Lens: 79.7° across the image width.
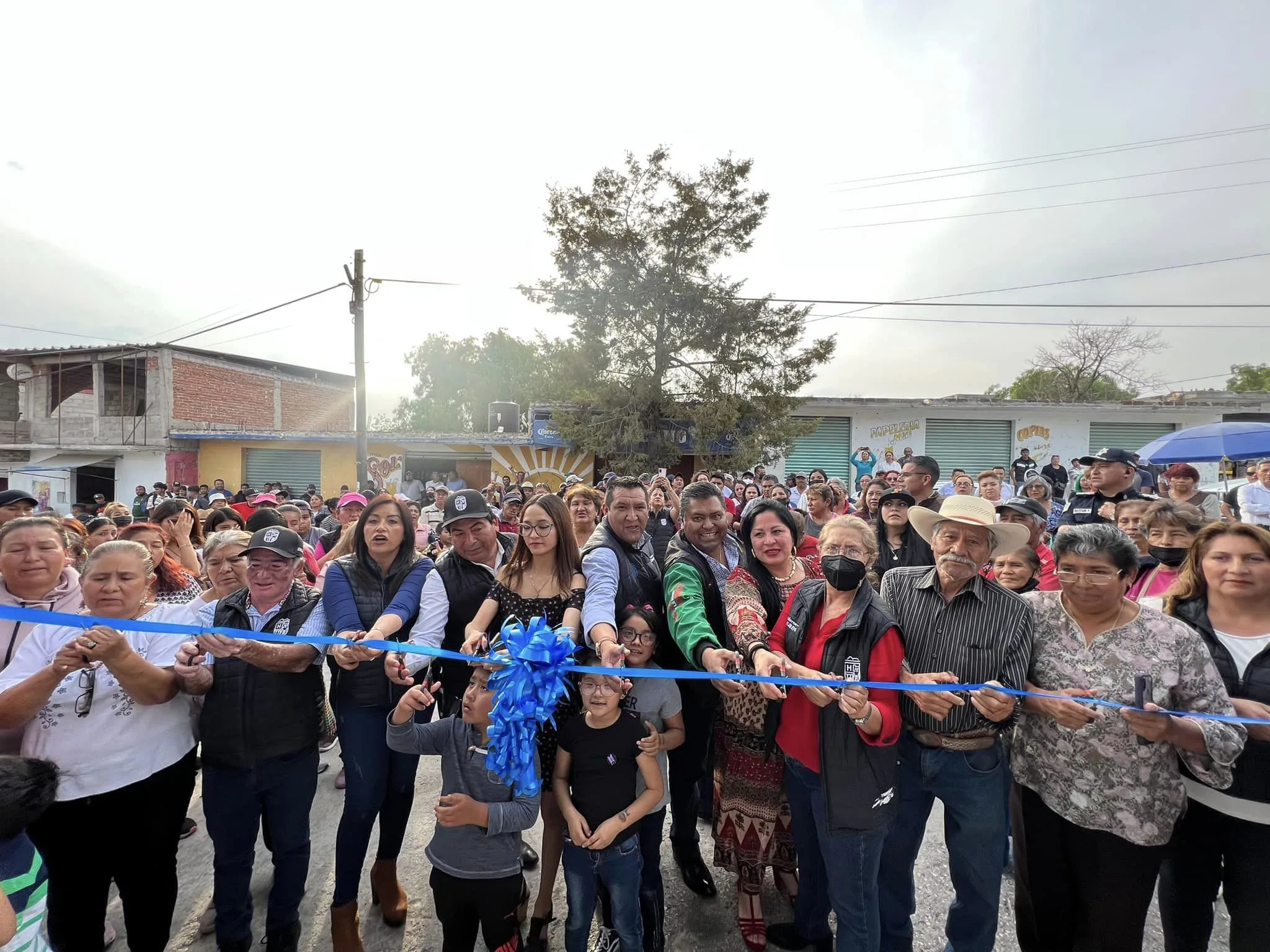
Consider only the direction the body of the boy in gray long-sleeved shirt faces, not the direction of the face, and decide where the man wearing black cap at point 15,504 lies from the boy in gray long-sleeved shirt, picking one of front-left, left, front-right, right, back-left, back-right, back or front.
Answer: back-right

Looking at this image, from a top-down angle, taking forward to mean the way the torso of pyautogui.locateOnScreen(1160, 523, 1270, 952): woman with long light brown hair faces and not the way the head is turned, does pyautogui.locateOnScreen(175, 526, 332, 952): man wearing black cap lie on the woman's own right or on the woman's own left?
on the woman's own right

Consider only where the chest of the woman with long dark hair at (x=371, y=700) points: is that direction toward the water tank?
no

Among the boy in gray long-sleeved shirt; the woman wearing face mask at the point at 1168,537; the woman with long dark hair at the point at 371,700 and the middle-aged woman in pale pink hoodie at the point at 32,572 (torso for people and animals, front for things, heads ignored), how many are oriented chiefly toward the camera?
4

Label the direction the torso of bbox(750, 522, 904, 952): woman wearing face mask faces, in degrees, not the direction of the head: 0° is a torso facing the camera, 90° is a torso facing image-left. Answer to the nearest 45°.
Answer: approximately 45°

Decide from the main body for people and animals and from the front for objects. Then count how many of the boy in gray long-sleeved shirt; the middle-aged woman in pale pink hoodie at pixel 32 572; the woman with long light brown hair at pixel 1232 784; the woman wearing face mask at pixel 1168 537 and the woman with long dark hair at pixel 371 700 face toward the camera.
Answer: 5

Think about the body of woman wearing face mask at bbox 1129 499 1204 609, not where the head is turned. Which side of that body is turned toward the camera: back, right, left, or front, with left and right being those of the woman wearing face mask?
front

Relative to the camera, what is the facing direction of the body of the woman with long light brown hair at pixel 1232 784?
toward the camera

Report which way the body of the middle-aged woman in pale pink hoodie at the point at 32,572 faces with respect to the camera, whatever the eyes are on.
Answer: toward the camera

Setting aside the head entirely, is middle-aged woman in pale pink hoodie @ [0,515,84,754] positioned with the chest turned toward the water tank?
no

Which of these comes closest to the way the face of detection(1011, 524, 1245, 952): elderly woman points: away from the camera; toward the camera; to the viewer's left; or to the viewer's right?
toward the camera

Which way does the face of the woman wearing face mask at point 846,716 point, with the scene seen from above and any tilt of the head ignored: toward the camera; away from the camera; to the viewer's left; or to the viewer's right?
toward the camera
